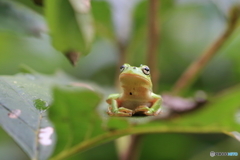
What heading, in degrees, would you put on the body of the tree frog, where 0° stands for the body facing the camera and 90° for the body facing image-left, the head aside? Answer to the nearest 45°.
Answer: approximately 0°
